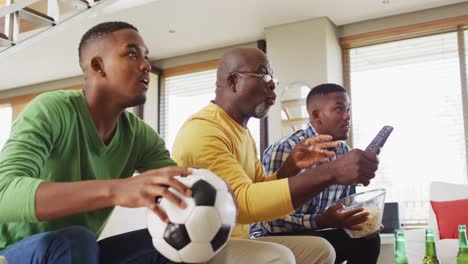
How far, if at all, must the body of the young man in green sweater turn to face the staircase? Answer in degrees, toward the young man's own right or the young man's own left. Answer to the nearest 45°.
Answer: approximately 135° to the young man's own left

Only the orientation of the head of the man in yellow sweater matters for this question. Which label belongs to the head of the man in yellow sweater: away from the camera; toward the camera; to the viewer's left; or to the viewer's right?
to the viewer's right

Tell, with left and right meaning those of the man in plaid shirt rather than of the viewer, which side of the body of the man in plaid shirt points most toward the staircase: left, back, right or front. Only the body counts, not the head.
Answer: back

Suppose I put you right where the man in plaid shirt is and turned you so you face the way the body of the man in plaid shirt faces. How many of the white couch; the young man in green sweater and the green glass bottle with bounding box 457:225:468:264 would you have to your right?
1

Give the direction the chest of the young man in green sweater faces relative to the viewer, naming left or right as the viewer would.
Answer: facing the viewer and to the right of the viewer

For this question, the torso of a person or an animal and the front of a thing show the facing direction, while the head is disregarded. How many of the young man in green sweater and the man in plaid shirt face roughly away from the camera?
0

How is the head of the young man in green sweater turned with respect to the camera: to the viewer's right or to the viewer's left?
to the viewer's right

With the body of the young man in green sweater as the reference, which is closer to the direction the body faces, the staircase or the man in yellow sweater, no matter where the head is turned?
the man in yellow sweater
